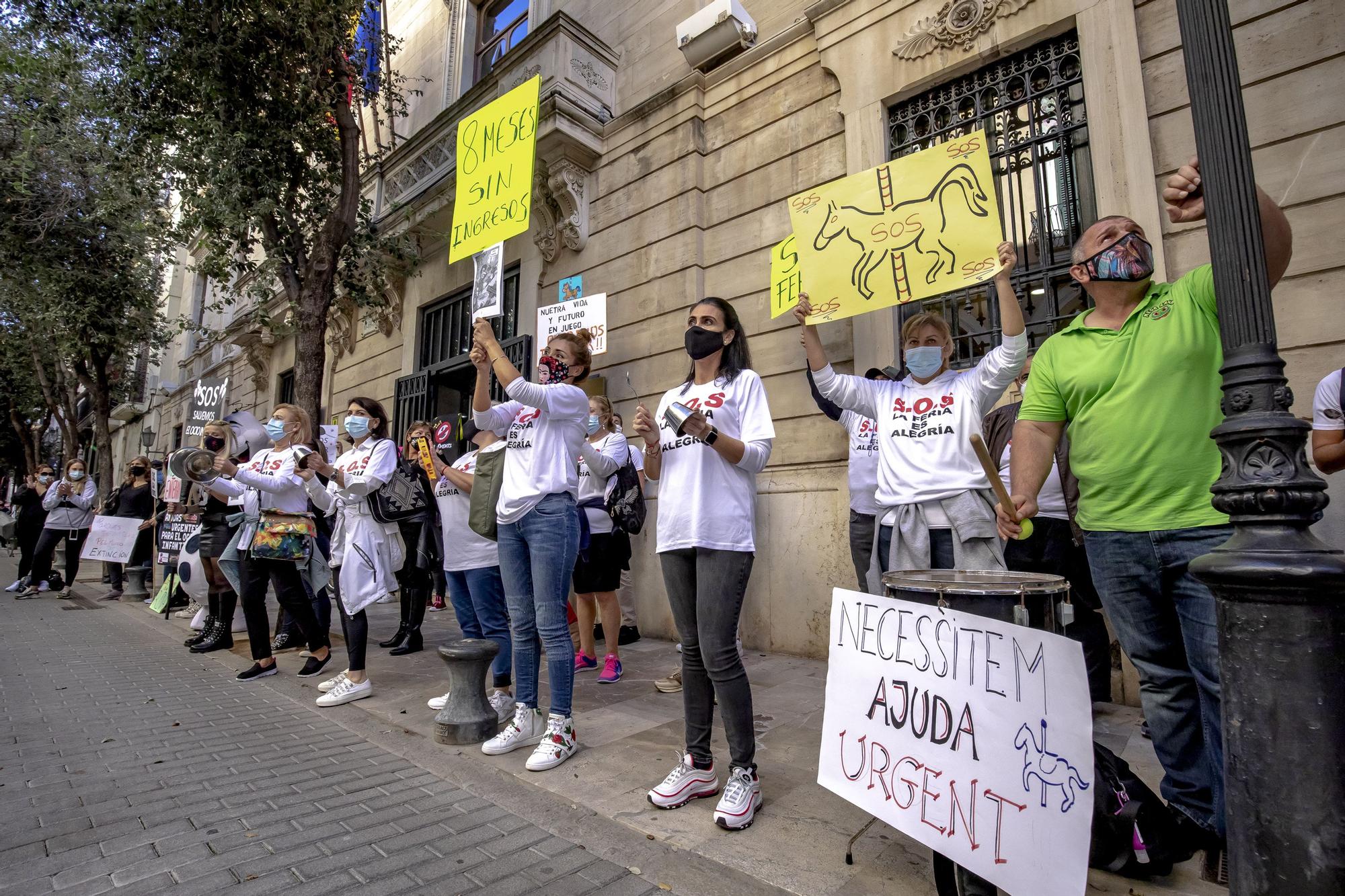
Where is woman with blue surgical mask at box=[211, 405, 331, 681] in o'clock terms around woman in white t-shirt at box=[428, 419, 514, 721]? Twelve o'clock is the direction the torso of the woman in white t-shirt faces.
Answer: The woman with blue surgical mask is roughly at 3 o'clock from the woman in white t-shirt.

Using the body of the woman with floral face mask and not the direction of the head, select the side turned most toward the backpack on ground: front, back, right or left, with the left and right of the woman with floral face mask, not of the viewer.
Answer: left

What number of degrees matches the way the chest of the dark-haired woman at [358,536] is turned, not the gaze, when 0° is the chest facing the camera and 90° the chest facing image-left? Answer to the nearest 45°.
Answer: approximately 45°

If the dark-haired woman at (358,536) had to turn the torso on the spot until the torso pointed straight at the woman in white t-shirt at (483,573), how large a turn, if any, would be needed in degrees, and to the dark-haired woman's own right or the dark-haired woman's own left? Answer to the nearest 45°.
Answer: approximately 90° to the dark-haired woman's own left

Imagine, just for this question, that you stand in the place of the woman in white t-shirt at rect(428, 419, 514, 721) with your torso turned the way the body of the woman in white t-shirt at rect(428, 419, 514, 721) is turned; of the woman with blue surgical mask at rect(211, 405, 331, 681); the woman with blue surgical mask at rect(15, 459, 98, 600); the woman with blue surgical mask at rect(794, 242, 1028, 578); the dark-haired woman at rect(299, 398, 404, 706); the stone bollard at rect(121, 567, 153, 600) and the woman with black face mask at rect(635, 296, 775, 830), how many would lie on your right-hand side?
4

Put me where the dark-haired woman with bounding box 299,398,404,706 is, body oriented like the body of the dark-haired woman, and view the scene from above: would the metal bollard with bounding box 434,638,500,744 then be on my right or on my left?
on my left

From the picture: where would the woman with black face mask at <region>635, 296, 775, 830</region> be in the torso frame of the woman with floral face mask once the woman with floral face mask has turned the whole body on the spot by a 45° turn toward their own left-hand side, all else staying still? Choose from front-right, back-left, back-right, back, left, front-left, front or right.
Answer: front-left

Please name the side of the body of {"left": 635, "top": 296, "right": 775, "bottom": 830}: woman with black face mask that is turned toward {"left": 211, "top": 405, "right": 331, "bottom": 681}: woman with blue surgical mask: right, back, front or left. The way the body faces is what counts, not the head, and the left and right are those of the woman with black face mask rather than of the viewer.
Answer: right

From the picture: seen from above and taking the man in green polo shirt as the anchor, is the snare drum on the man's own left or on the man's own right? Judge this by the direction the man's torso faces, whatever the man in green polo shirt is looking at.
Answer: on the man's own right
